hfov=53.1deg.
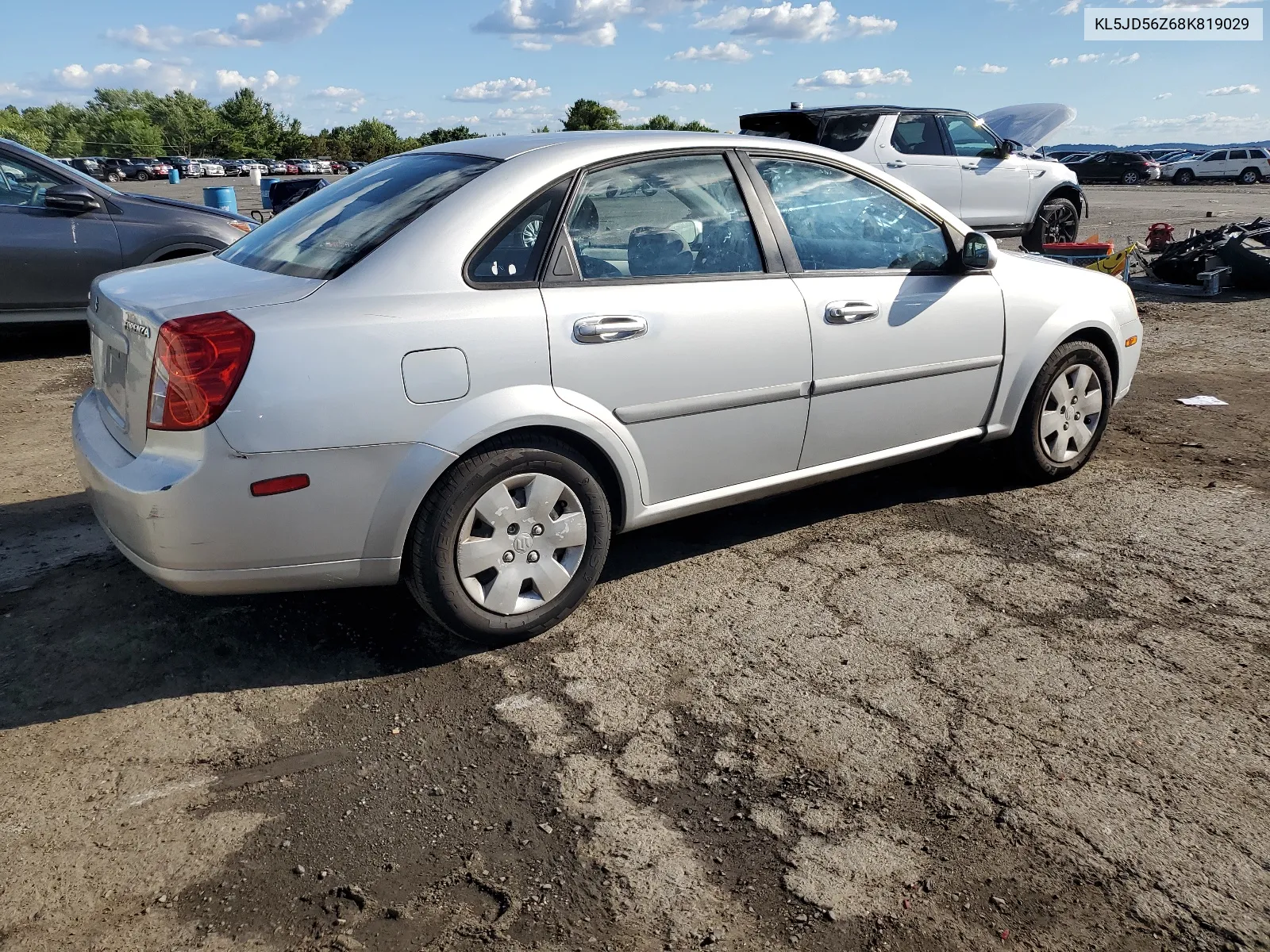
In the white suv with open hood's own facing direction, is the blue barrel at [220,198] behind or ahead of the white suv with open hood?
behind

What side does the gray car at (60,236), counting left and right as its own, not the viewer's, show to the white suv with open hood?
front

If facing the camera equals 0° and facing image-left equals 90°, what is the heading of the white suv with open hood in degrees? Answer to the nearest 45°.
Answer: approximately 270°

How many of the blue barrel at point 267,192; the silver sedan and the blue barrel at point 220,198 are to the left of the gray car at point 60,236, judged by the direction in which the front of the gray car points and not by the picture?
2

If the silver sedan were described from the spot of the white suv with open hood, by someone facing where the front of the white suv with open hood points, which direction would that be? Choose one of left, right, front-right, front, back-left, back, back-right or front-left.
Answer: right

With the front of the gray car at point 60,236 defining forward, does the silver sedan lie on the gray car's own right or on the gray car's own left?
on the gray car's own right

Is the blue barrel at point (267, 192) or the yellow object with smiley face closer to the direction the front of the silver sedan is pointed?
the yellow object with smiley face

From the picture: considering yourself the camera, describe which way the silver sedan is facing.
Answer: facing away from the viewer and to the right of the viewer

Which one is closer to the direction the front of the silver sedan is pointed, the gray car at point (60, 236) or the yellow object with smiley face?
the yellow object with smiley face

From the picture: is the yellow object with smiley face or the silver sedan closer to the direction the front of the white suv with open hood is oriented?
the yellow object with smiley face

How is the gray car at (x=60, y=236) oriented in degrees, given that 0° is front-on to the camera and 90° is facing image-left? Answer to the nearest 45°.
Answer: approximately 270°

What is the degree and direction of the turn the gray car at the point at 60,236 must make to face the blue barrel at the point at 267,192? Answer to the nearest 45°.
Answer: approximately 90° to its left

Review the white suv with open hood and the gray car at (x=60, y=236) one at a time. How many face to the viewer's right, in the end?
2

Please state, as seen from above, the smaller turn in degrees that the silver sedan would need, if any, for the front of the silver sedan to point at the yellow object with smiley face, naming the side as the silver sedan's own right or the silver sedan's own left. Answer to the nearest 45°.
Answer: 0° — it already faces it

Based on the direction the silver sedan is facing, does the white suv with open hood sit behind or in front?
in front

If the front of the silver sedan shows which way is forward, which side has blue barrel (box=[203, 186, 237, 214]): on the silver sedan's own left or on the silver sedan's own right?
on the silver sedan's own left
